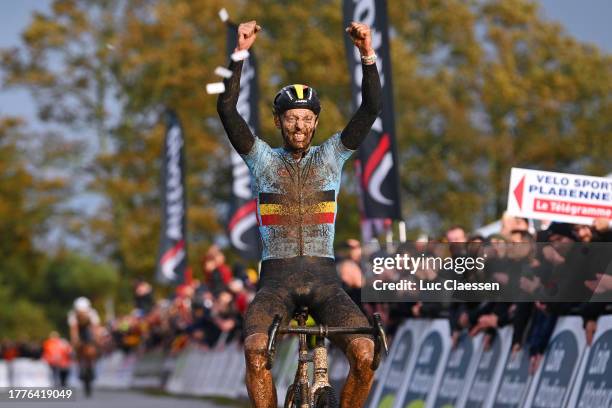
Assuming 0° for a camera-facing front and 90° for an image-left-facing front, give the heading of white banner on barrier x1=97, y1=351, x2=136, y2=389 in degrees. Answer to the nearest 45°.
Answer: approximately 0°

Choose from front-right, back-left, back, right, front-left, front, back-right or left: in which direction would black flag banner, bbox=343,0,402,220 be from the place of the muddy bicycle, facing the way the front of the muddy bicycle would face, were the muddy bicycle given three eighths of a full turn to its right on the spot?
front-right

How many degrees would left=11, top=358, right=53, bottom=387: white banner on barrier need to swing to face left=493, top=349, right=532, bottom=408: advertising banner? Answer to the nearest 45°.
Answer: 0° — it already faces it

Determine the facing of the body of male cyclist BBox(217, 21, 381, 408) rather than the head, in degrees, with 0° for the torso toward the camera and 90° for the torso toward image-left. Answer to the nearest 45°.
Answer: approximately 0°
